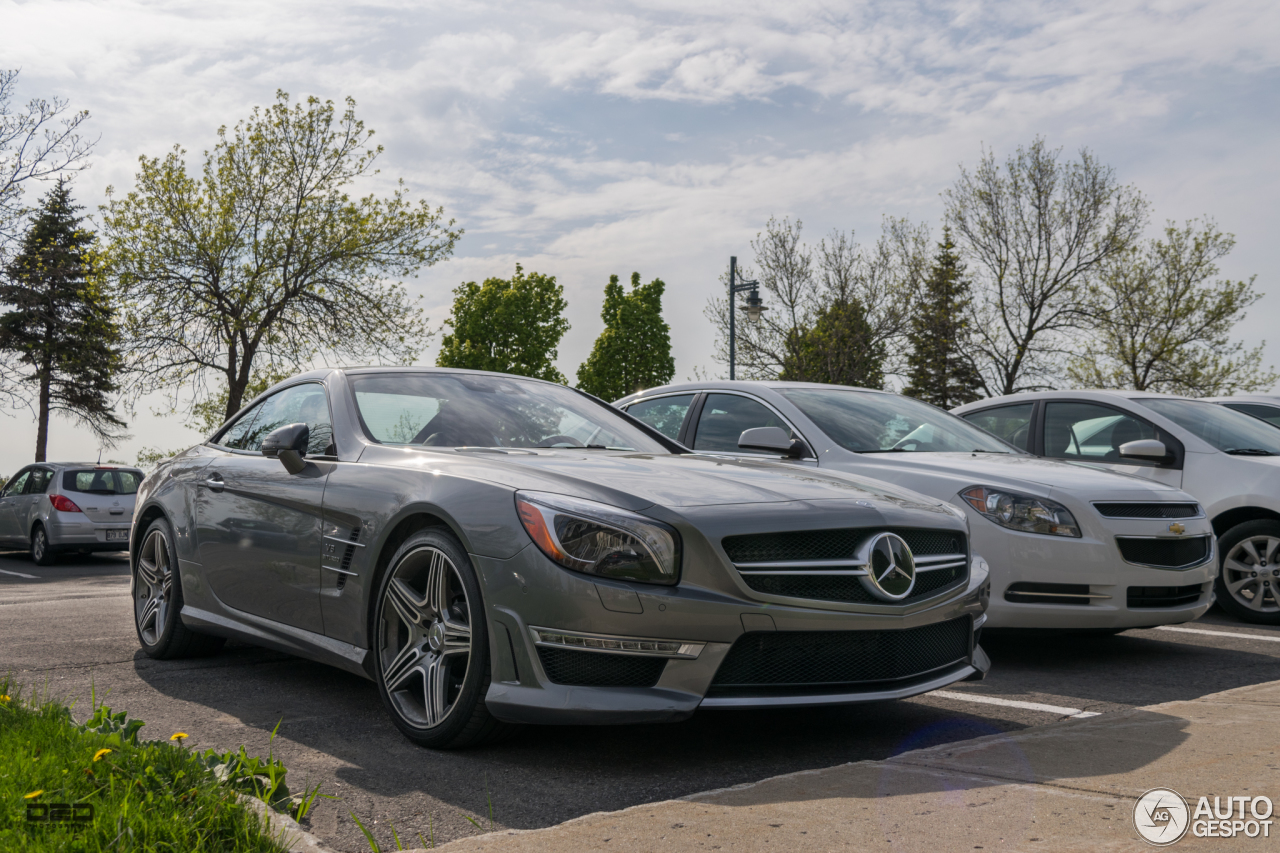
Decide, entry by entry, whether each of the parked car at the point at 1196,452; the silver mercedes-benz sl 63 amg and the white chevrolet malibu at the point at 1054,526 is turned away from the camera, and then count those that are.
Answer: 0

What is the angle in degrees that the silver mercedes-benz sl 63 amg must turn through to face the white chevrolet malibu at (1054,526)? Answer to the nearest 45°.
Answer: approximately 90° to its left

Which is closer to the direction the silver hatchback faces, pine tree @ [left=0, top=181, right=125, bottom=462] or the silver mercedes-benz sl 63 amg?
the pine tree

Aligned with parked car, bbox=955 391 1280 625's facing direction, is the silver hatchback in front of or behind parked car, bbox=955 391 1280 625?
behind

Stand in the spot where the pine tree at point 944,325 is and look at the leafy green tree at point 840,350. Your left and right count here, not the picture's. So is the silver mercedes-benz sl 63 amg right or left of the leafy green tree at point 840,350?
left

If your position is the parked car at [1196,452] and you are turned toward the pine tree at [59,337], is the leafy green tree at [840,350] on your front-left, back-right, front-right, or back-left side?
front-right

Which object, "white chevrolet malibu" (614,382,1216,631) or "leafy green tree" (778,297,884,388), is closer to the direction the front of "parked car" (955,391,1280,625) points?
the white chevrolet malibu

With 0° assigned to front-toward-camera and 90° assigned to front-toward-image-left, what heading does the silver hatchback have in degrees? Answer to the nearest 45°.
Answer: approximately 135°

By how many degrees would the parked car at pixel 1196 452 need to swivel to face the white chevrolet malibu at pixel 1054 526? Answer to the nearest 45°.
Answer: approximately 45° to its right

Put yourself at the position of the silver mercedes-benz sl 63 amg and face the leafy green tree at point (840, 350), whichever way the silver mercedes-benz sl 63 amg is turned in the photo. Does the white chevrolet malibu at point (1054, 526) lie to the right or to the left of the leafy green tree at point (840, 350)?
right

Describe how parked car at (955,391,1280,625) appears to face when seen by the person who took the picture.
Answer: facing the viewer and to the right of the viewer

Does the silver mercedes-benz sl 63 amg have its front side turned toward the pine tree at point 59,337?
no

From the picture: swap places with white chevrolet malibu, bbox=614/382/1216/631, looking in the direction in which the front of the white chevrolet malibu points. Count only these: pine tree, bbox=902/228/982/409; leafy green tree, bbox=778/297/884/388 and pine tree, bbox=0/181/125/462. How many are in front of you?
0

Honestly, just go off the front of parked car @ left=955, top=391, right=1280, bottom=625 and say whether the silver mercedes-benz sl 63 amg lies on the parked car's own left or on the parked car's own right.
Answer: on the parked car's own right

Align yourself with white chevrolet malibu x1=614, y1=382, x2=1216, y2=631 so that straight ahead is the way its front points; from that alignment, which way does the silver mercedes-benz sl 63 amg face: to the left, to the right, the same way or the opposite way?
the same way

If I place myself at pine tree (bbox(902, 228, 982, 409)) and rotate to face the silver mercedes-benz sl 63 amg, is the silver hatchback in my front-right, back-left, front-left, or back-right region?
front-right

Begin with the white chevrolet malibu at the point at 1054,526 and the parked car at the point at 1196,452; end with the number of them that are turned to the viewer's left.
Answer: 0

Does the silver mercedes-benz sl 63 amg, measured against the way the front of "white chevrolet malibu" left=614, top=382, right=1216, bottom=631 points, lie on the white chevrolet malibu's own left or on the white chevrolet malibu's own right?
on the white chevrolet malibu's own right
